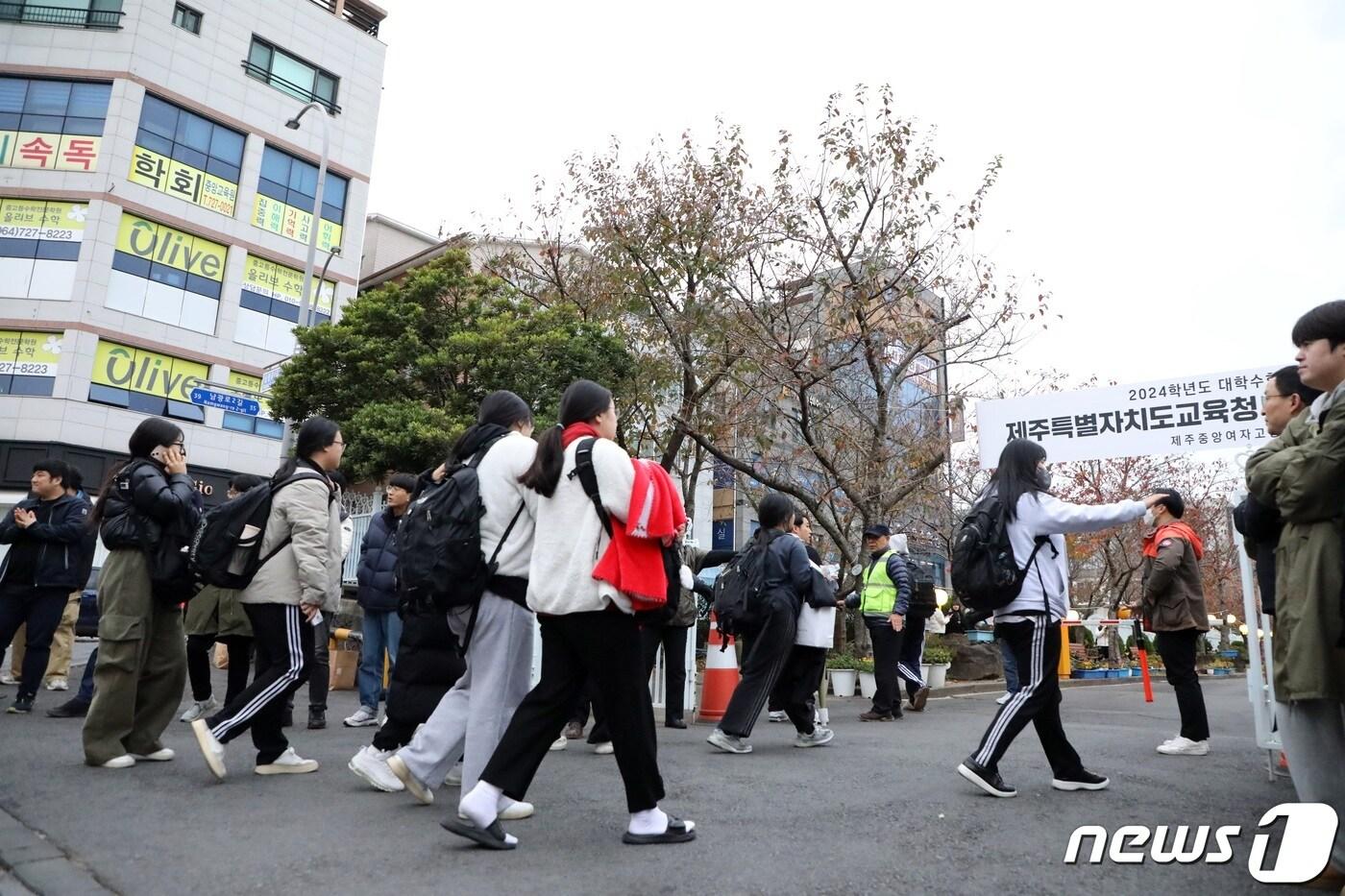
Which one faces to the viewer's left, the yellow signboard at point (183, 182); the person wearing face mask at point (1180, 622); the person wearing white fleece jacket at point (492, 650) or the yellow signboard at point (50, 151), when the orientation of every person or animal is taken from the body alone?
the person wearing face mask

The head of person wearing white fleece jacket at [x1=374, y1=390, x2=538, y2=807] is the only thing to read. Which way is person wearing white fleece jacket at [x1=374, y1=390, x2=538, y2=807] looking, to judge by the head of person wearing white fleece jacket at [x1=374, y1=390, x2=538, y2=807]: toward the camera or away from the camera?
away from the camera

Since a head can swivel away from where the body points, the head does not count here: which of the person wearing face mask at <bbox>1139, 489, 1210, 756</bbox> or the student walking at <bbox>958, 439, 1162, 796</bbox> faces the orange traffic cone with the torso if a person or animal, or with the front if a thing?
the person wearing face mask

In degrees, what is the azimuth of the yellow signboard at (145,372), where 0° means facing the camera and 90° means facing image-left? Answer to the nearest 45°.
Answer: approximately 0°

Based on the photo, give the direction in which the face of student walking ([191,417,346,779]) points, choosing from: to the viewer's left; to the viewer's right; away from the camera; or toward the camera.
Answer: to the viewer's right

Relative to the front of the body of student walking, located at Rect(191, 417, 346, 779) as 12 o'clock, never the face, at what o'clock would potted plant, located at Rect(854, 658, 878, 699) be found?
The potted plant is roughly at 11 o'clock from the student walking.

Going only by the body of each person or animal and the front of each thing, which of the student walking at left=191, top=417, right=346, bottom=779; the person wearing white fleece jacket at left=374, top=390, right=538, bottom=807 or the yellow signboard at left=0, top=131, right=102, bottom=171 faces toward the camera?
the yellow signboard

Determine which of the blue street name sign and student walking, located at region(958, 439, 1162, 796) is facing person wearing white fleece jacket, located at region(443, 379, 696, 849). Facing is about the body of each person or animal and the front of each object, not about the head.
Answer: the blue street name sign

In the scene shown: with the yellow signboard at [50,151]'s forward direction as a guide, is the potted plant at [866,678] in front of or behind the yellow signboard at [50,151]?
in front
